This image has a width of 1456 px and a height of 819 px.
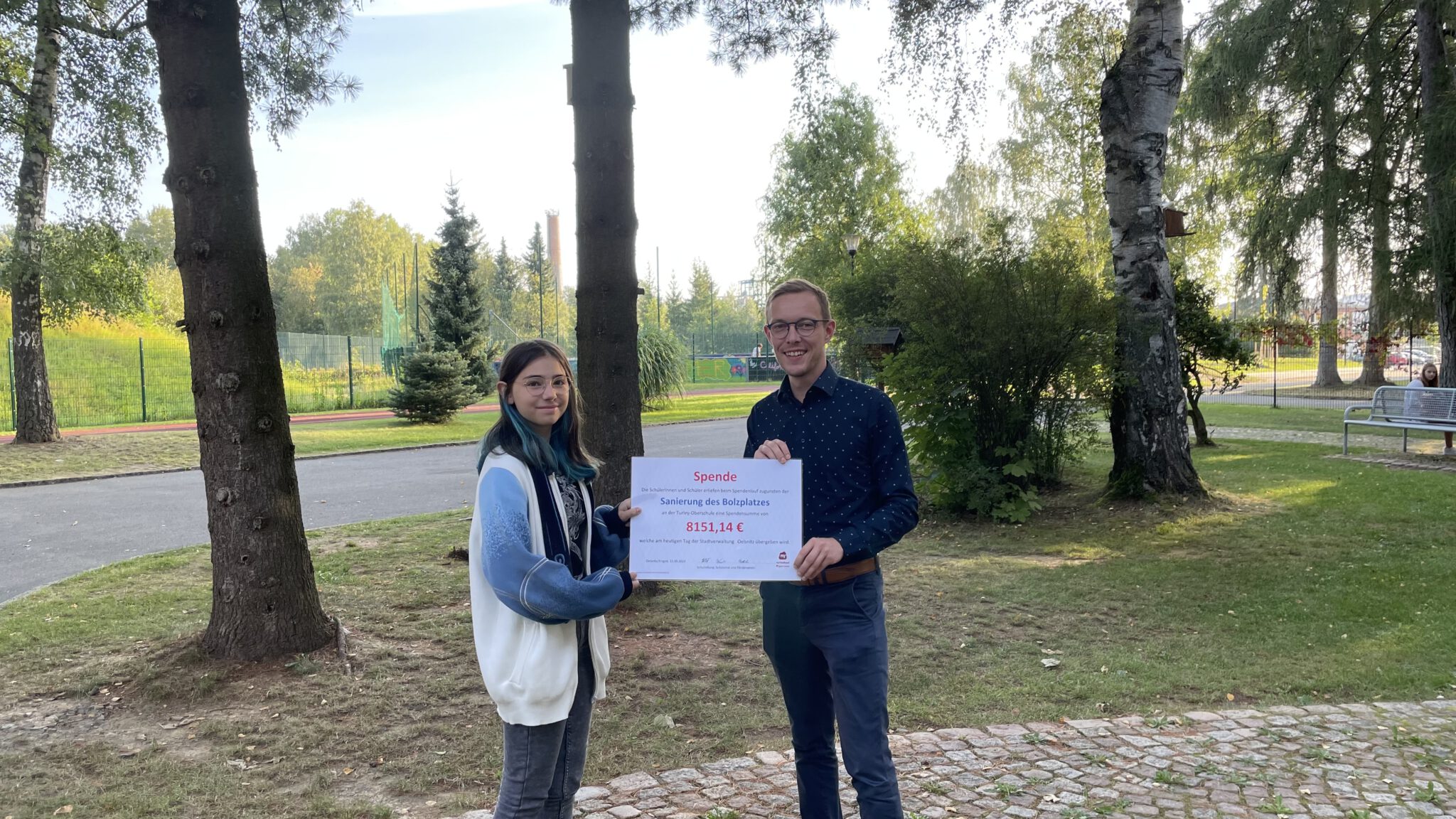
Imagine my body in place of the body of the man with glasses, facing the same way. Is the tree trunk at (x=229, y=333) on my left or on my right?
on my right

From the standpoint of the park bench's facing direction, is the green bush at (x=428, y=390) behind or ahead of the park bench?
ahead

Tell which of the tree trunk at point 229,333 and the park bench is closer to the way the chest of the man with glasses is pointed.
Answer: the tree trunk

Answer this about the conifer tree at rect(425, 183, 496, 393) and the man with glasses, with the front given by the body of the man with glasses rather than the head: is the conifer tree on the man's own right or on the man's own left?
on the man's own right

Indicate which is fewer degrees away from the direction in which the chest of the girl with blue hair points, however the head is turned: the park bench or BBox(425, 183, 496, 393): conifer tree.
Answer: the park bench

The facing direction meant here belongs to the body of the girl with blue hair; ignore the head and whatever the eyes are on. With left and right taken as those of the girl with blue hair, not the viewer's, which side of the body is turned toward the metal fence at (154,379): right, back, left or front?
back

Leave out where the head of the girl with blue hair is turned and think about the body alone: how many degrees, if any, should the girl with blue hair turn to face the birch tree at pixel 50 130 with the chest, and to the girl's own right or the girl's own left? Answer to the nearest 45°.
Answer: approximately 180°

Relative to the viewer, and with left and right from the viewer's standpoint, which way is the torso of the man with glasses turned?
facing the viewer and to the left of the viewer

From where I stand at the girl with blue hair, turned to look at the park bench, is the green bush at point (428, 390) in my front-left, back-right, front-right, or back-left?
front-left

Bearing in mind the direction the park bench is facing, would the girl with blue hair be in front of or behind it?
in front

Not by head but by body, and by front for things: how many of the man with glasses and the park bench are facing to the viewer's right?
0

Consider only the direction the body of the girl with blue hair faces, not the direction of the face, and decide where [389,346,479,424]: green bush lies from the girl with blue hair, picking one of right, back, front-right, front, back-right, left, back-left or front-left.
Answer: back-left

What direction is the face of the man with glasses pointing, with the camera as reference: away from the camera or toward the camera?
toward the camera

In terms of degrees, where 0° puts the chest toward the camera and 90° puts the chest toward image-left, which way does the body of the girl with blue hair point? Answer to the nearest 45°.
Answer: approximately 315°
